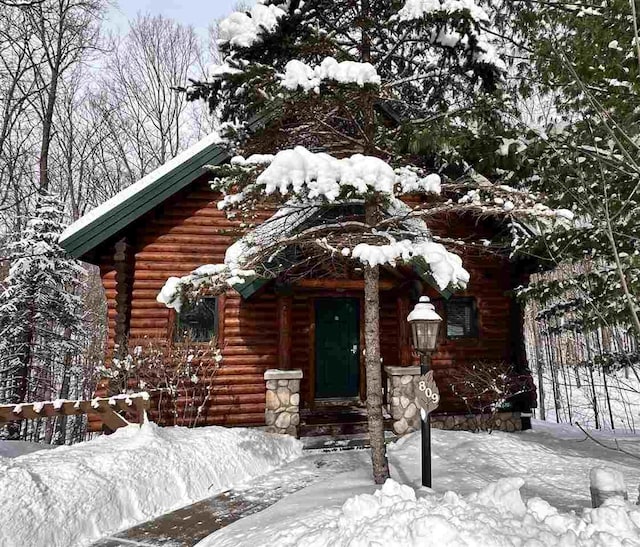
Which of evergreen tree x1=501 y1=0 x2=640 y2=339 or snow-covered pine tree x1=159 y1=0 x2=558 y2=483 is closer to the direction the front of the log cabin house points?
the snow-covered pine tree

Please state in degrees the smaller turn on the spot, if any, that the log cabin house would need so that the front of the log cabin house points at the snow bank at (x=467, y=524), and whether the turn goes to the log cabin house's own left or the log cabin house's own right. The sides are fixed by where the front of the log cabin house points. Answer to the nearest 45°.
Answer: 0° — it already faces it

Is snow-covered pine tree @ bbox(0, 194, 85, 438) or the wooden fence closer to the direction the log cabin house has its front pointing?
the wooden fence

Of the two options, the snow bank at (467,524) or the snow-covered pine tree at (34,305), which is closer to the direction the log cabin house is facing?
the snow bank

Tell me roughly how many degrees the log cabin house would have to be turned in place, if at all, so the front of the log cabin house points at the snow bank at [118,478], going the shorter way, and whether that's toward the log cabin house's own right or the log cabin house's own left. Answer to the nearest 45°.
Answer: approximately 45° to the log cabin house's own right

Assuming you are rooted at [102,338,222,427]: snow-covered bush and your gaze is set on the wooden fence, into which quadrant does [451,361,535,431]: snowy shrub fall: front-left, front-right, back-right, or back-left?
back-left

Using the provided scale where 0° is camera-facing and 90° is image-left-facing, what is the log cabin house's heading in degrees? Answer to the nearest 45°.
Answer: approximately 0°

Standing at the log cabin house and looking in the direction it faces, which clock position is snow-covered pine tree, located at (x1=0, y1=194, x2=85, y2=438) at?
The snow-covered pine tree is roughly at 4 o'clock from the log cabin house.
